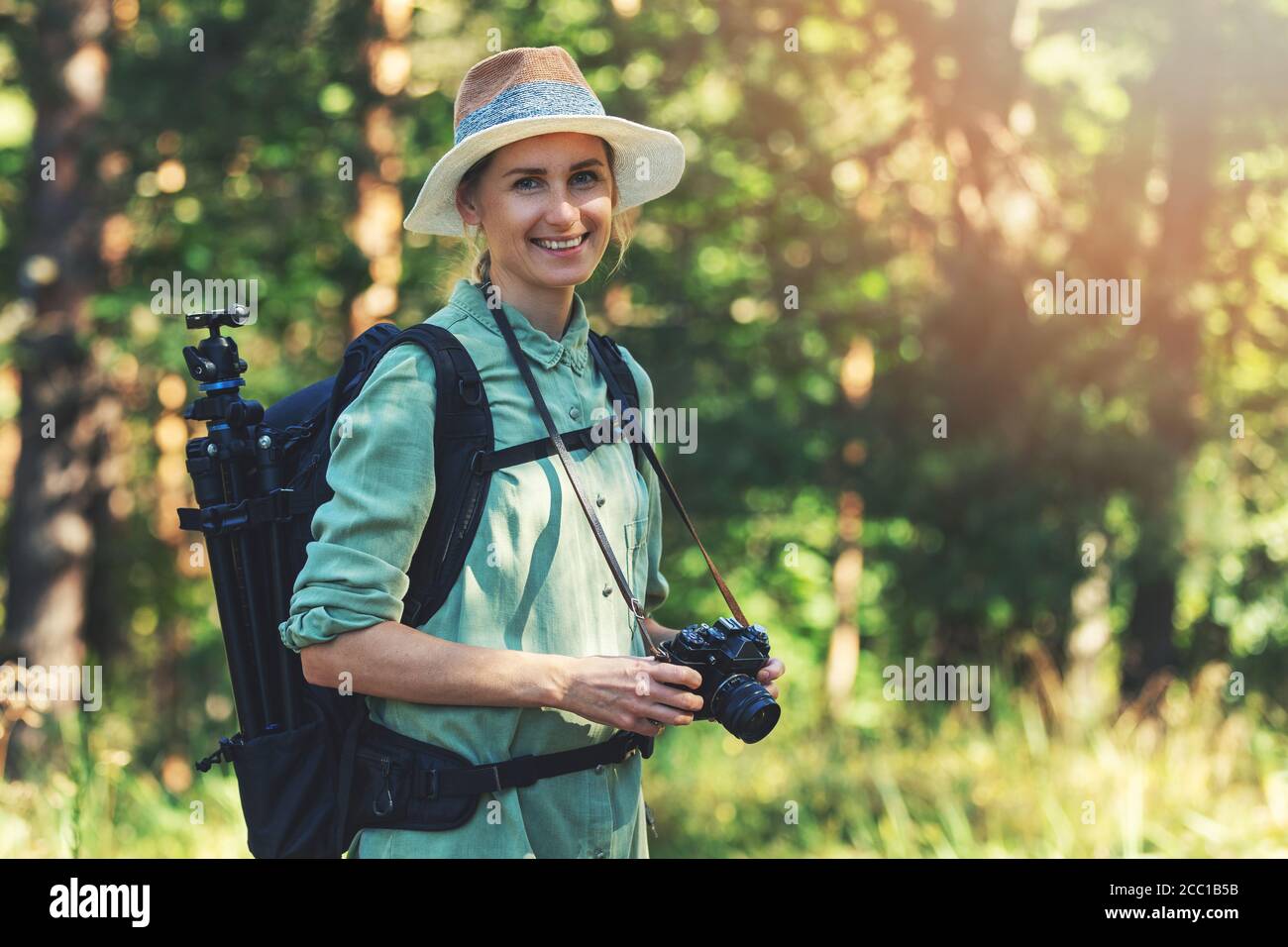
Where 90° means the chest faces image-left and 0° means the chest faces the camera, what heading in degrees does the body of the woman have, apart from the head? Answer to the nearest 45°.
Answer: approximately 315°

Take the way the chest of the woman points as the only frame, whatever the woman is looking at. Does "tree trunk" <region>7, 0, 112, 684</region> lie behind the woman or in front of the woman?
behind
